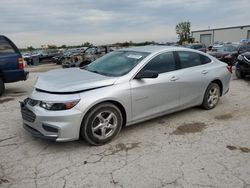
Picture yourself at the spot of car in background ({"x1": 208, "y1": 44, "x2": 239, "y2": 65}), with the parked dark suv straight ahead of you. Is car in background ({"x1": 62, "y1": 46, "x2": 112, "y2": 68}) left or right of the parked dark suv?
right

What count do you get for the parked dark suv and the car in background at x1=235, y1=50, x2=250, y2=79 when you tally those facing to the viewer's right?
0

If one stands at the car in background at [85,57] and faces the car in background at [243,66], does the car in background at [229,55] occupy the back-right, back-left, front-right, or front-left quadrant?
front-left

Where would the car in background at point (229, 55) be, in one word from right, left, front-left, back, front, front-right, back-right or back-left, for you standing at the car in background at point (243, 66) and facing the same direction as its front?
back-right

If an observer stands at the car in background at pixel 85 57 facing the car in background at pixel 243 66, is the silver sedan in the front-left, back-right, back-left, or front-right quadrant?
front-right

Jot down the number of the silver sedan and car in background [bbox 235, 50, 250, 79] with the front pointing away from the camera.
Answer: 0

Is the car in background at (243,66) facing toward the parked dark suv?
yes

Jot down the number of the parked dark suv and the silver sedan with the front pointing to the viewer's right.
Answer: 0

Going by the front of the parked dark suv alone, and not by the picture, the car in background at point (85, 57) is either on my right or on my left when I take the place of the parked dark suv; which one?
on my right

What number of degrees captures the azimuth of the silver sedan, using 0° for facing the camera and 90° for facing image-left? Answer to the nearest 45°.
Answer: approximately 45°

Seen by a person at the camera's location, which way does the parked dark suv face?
facing to the left of the viewer

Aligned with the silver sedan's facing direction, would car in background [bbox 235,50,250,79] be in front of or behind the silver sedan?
behind
